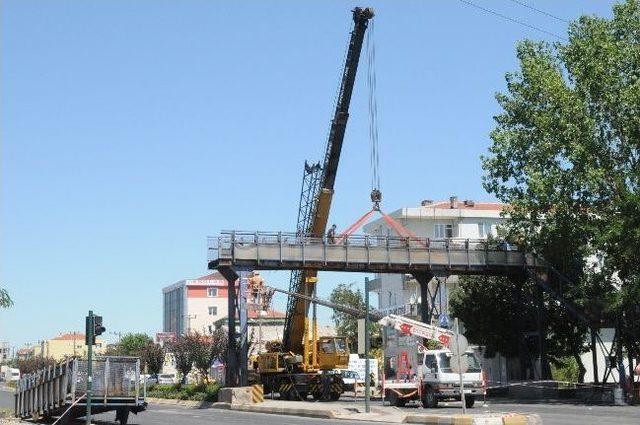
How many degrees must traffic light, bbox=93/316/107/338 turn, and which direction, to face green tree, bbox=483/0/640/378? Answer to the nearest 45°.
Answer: approximately 45° to its left

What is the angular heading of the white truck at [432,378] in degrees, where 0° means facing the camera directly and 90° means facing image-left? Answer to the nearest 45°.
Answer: approximately 315°
